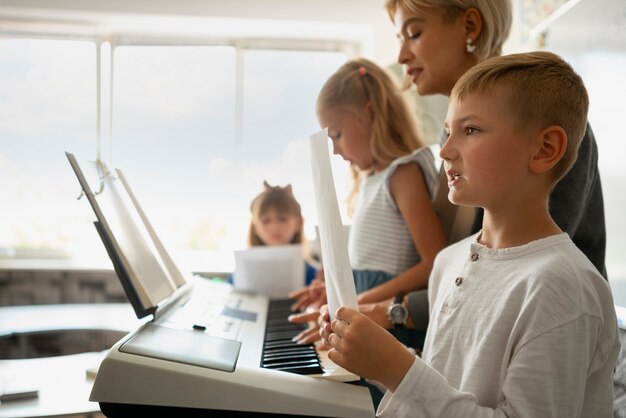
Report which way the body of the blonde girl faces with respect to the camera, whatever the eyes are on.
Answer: to the viewer's left

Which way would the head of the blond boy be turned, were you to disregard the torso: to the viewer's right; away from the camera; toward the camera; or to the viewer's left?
to the viewer's left

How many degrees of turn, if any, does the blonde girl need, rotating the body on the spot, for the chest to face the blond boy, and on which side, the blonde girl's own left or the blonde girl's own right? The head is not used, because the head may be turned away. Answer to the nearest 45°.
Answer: approximately 90° to the blonde girl's own left

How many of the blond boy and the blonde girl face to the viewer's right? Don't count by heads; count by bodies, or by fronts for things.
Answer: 0

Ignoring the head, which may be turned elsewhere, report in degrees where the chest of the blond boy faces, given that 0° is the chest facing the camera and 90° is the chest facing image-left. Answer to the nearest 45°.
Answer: approximately 45°

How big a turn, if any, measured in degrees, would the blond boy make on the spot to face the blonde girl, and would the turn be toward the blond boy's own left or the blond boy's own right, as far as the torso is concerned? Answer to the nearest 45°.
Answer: approximately 90° to the blond boy's own right
